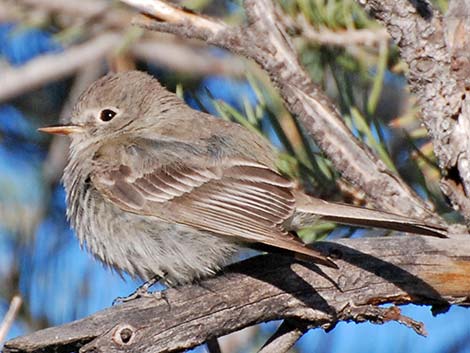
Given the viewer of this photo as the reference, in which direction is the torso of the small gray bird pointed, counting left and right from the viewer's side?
facing to the left of the viewer

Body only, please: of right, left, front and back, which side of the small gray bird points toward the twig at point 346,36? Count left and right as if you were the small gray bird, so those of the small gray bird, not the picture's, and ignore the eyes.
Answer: back
